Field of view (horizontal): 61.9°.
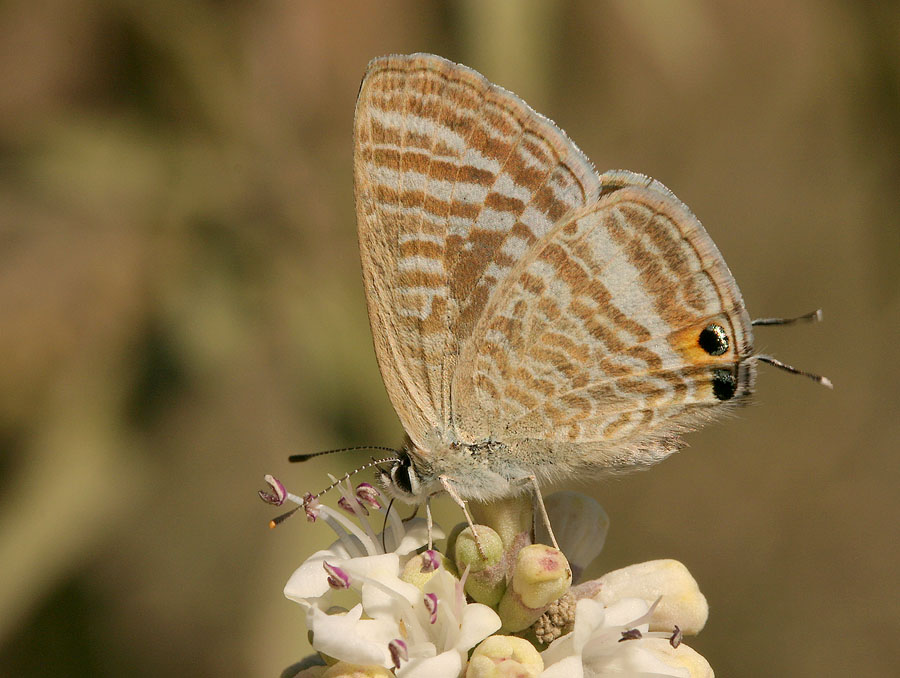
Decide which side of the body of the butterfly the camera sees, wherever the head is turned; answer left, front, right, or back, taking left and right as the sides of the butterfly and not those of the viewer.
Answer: left
